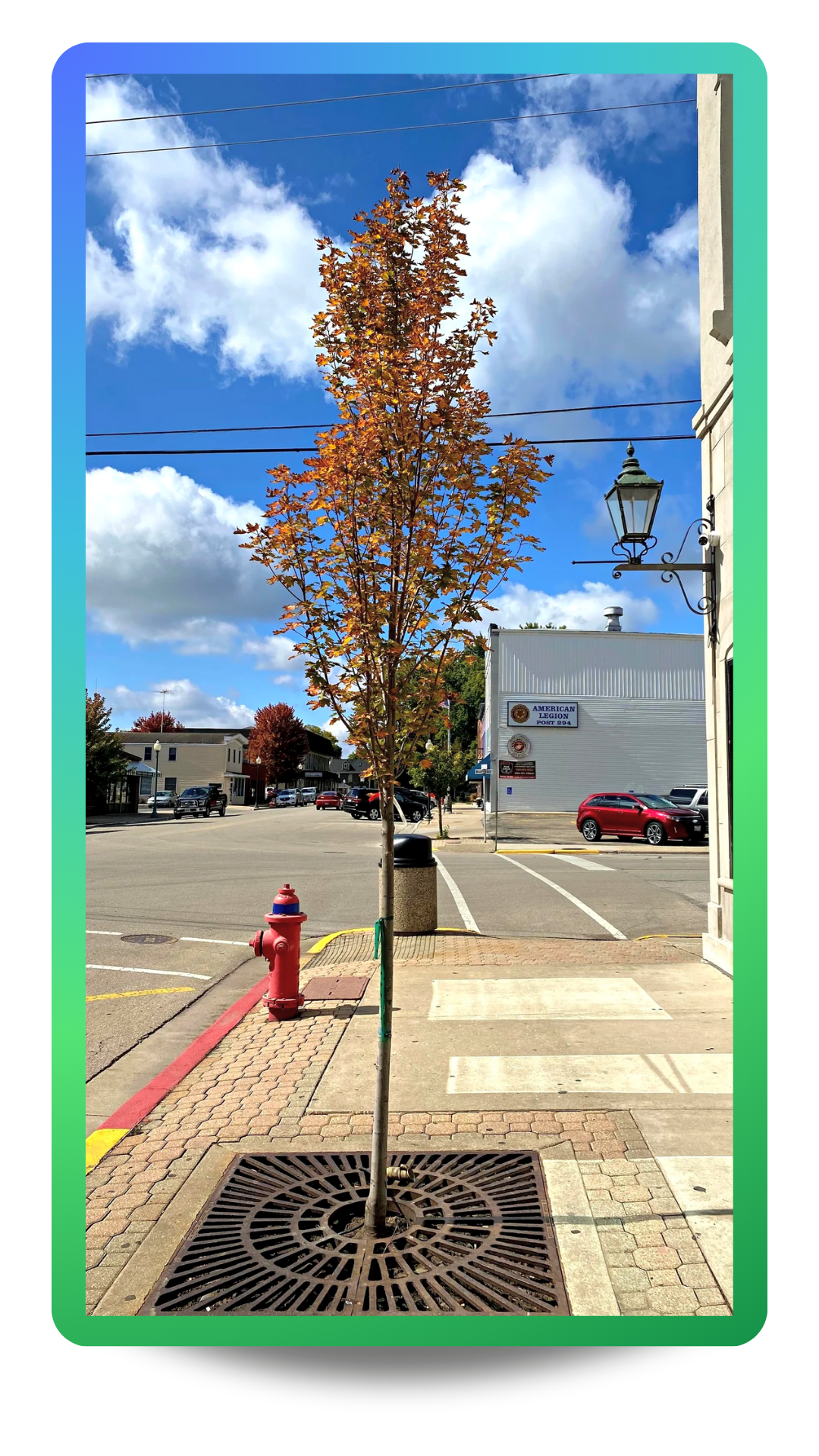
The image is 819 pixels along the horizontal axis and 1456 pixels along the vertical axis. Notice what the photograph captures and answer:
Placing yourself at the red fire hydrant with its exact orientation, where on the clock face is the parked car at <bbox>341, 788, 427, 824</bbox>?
The parked car is roughly at 3 o'clock from the red fire hydrant.

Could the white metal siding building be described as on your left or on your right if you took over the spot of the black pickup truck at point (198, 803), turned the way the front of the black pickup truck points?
on your left

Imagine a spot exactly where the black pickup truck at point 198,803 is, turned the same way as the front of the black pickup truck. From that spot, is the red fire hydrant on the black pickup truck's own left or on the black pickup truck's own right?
on the black pickup truck's own left

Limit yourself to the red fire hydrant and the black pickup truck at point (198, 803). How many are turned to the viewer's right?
0

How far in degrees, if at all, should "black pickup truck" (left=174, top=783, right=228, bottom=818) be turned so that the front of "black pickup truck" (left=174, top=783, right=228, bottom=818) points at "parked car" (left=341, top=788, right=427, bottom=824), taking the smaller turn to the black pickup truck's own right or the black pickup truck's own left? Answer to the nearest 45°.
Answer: approximately 90° to the black pickup truck's own left

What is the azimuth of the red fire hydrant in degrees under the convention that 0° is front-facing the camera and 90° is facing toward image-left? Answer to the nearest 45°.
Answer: approximately 90°

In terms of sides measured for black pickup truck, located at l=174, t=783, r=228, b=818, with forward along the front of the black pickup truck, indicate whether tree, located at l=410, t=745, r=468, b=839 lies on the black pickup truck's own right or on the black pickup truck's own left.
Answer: on the black pickup truck's own left

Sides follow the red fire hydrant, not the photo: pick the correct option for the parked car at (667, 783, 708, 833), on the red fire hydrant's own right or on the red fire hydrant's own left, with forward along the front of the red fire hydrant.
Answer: on the red fire hydrant's own right

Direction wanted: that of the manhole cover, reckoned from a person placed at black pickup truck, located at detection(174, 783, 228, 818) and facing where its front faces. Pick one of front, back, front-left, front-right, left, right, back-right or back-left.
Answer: front-left
